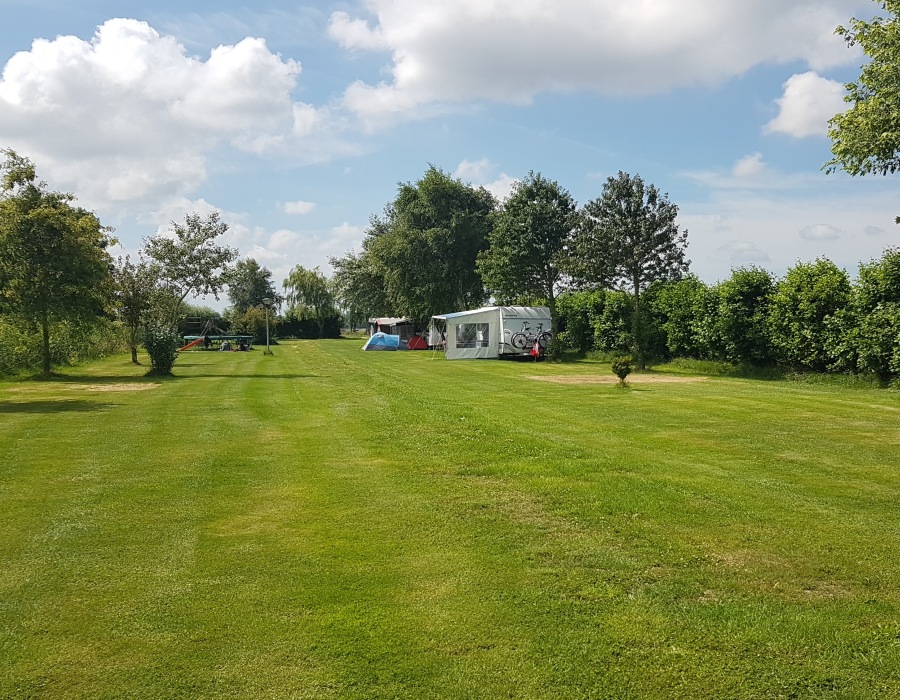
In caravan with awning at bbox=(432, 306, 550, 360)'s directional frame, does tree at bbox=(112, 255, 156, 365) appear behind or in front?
in front
